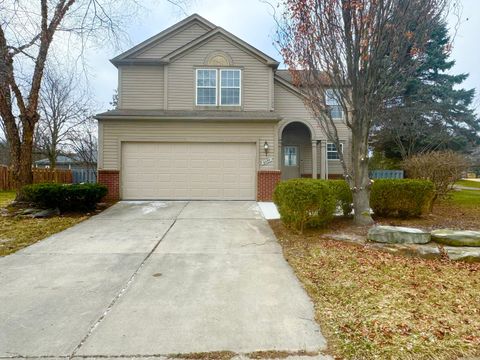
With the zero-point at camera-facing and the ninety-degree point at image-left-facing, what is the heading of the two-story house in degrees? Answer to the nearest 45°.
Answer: approximately 0°

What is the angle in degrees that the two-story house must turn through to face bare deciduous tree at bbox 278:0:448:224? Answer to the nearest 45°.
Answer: approximately 45° to its left

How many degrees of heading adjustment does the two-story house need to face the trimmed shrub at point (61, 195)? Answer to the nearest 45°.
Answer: approximately 45° to its right

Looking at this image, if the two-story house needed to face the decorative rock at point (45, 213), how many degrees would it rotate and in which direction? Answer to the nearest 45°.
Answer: approximately 45° to its right

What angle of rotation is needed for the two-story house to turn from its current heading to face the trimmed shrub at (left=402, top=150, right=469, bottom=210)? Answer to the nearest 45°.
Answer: approximately 45° to its left

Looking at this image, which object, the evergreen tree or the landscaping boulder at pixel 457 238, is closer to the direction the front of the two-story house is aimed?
the landscaping boulder

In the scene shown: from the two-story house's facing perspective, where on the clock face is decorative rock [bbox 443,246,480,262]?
The decorative rock is roughly at 11 o'clock from the two-story house.

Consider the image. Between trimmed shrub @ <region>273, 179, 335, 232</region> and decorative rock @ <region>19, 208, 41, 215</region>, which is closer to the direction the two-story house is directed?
the trimmed shrub

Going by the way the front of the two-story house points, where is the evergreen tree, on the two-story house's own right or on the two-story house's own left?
on the two-story house's own left

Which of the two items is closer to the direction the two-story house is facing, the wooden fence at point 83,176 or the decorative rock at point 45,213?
the decorative rock

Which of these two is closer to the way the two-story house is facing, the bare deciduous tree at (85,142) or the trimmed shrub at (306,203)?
the trimmed shrub
